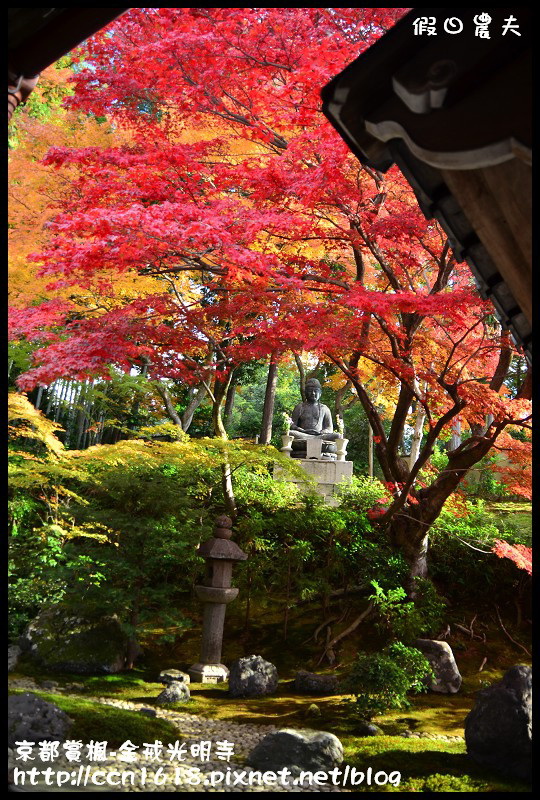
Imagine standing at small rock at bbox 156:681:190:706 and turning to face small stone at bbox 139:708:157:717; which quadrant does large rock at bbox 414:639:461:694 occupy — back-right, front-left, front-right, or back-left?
back-left

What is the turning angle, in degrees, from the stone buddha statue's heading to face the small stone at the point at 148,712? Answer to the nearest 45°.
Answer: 0° — it already faces it

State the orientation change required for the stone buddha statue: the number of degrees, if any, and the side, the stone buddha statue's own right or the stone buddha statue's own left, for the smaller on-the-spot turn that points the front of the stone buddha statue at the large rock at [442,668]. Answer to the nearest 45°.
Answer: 0° — it already faces it

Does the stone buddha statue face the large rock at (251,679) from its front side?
yes

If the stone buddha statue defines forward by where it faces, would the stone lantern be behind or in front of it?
in front

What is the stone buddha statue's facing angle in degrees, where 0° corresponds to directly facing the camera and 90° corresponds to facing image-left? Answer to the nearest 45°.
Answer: approximately 0°

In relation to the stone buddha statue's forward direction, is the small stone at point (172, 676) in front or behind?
in front
